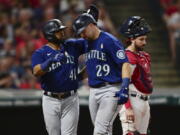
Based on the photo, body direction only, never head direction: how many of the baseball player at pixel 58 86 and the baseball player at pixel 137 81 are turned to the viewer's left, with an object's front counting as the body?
0

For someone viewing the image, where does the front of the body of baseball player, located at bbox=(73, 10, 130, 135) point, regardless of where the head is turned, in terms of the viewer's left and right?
facing the viewer and to the left of the viewer

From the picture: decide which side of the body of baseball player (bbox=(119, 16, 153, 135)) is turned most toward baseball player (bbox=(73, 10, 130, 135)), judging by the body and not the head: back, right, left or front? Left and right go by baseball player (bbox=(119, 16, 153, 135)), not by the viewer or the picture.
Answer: right

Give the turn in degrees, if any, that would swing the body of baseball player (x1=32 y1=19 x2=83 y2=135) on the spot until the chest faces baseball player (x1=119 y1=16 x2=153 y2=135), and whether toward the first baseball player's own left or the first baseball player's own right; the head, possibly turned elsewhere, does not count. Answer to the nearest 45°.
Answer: approximately 45° to the first baseball player's own left

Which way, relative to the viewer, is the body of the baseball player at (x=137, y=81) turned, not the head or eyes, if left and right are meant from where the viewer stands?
facing the viewer and to the right of the viewer

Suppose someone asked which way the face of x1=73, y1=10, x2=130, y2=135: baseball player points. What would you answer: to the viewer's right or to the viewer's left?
to the viewer's left

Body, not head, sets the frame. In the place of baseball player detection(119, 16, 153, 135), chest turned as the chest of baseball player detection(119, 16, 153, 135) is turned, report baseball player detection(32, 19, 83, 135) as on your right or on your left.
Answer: on your right

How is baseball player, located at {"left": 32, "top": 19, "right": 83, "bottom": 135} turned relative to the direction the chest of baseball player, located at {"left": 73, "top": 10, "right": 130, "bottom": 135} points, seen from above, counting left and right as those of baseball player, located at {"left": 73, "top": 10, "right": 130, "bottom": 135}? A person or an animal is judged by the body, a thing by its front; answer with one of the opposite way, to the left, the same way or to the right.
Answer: to the left

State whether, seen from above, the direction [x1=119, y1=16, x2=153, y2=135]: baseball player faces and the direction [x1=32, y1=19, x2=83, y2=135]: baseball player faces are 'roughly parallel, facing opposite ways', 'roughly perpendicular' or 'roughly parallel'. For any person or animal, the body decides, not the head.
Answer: roughly parallel
